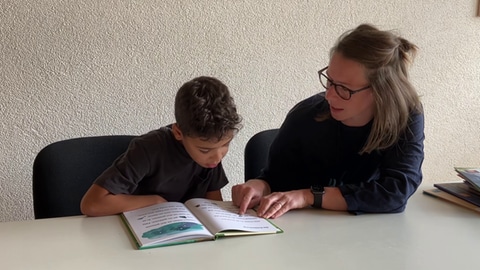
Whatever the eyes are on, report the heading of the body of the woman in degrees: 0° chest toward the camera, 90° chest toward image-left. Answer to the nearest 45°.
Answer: approximately 45°

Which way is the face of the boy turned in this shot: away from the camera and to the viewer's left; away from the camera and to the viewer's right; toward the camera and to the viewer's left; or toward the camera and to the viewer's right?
toward the camera and to the viewer's right

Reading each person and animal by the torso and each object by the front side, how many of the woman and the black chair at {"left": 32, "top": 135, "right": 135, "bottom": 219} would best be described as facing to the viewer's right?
0

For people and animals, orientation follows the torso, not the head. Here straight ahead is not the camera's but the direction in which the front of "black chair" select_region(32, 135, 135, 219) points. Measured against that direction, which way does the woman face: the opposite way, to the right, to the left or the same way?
to the right

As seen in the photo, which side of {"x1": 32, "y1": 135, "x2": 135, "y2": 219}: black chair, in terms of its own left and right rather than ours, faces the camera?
front
